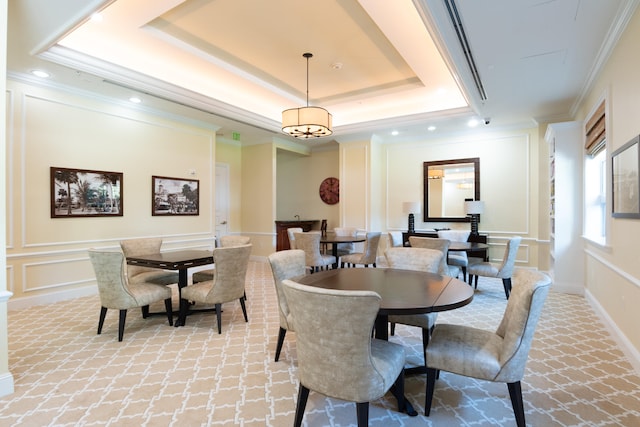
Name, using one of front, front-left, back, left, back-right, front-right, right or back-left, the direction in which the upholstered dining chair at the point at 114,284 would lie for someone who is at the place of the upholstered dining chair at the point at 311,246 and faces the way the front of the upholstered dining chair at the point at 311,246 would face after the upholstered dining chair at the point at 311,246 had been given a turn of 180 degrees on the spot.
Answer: front

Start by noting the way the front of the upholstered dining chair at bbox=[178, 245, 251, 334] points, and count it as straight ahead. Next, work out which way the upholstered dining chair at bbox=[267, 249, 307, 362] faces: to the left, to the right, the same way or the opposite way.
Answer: the opposite way

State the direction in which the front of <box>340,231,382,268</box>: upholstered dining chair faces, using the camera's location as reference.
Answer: facing to the left of the viewer

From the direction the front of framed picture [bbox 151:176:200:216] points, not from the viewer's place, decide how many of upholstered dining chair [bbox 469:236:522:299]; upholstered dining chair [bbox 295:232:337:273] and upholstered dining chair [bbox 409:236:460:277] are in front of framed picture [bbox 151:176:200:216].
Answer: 3

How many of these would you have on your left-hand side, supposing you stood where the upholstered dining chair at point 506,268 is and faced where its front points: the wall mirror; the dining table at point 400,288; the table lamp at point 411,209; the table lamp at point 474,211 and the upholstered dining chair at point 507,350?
2

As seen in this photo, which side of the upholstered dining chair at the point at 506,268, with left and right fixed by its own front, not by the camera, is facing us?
left

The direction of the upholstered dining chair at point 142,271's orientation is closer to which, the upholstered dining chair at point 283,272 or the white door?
the upholstered dining chair

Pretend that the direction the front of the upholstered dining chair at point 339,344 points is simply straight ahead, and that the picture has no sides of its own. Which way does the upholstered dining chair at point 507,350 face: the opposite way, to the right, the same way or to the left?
to the left

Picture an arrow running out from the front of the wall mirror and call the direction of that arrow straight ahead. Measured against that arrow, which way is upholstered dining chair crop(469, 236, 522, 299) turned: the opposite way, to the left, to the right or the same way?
to the right

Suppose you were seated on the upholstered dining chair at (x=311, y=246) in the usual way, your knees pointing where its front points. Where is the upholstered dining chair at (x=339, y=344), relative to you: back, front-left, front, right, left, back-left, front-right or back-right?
back-right

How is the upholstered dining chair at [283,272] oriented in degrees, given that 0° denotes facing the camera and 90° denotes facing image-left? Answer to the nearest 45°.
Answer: approximately 315°

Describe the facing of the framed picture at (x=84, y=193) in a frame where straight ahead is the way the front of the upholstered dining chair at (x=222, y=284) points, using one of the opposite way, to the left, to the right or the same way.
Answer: the opposite way

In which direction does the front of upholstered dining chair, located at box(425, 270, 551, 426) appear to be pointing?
to the viewer's left

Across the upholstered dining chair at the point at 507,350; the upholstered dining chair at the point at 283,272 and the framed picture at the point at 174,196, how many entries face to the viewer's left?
1
